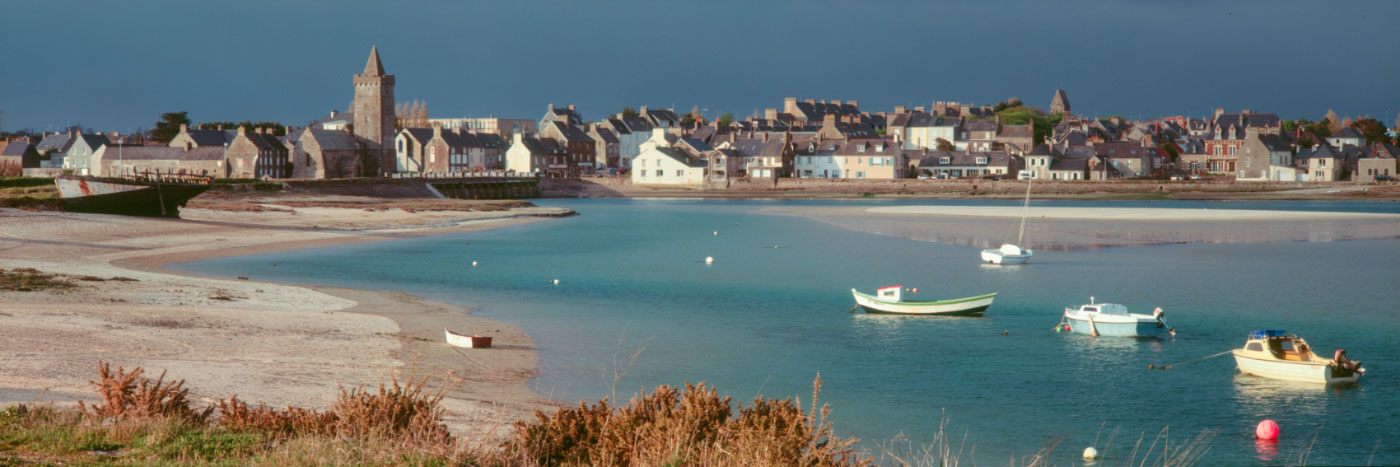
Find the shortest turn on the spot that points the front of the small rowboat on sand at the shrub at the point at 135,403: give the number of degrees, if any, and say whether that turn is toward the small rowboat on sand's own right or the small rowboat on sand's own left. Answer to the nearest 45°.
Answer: approximately 90° to the small rowboat on sand's own left

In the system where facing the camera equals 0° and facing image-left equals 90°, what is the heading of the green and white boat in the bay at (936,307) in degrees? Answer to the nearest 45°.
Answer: approximately 90°

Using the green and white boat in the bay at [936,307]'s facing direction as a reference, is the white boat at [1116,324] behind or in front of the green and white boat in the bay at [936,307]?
behind

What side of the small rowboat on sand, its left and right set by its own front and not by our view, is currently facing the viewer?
left

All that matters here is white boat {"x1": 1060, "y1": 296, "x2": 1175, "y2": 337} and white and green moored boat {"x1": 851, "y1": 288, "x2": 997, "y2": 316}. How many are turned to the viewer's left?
2

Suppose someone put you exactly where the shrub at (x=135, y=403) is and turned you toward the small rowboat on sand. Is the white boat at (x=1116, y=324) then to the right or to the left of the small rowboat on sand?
right

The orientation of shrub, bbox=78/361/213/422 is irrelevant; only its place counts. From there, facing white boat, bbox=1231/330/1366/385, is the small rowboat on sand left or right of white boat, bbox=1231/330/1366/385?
left

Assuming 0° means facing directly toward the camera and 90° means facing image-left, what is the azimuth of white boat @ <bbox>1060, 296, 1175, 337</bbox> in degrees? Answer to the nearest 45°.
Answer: approximately 90°

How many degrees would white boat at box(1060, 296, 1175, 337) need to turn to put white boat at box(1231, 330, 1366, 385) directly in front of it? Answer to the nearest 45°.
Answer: approximately 135° to its left

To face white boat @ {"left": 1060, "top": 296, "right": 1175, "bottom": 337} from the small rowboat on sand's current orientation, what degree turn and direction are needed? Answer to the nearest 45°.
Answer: approximately 180°
